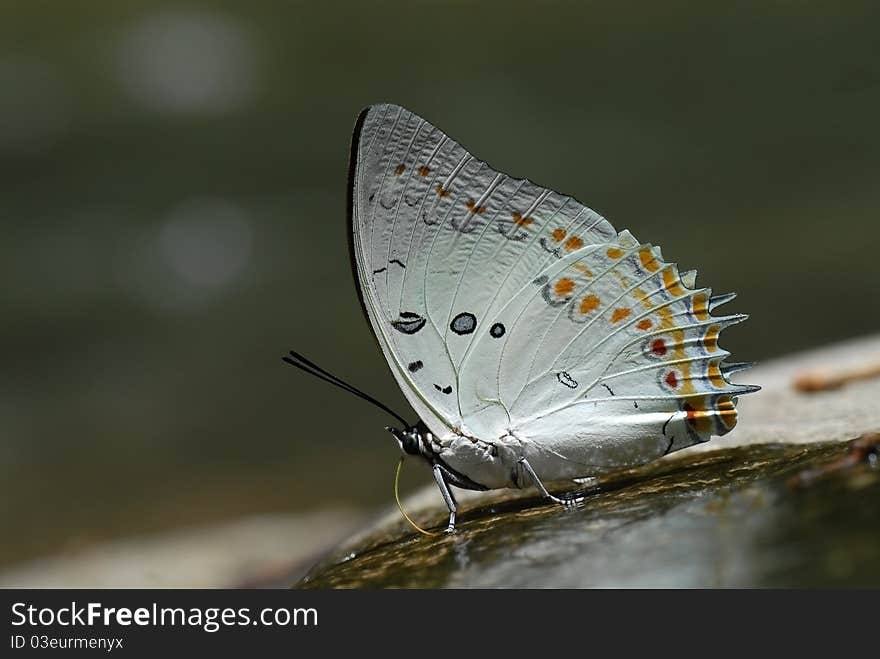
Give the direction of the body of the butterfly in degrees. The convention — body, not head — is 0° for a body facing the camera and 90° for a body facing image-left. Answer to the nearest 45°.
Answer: approximately 90°

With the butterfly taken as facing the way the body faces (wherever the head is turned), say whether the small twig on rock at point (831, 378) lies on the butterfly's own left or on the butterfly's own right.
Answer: on the butterfly's own right
